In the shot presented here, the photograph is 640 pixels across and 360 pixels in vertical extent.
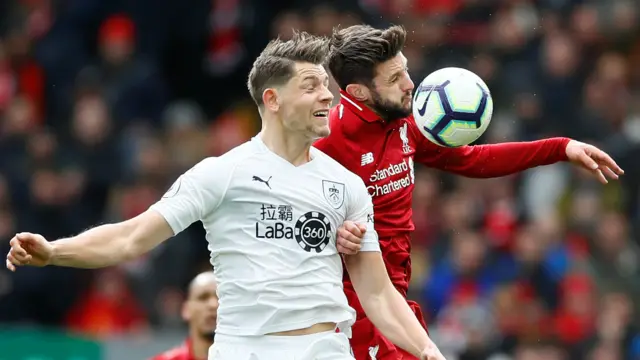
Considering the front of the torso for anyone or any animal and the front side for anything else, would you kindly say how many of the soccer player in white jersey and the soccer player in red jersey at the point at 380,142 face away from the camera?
0

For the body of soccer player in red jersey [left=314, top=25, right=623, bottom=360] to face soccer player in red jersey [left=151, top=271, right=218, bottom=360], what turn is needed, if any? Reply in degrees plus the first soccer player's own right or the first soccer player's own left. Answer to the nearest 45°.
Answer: approximately 180°

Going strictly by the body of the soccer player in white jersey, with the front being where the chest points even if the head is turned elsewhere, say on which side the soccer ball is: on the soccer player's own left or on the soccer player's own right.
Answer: on the soccer player's own left

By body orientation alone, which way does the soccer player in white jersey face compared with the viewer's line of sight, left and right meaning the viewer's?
facing the viewer and to the right of the viewer

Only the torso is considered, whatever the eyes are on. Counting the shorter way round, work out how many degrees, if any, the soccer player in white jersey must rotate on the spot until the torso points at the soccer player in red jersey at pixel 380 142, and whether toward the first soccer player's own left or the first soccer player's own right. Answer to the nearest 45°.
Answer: approximately 90° to the first soccer player's own left

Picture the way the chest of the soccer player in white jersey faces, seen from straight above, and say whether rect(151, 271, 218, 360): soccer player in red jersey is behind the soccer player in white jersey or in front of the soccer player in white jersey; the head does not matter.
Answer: behind
